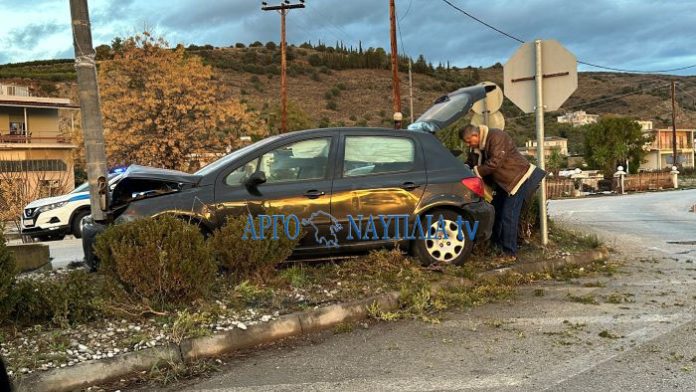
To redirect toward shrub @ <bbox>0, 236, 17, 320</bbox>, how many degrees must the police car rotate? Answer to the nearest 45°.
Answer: approximately 45° to its left

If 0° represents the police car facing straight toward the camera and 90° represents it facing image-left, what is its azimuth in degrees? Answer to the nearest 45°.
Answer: approximately 45°

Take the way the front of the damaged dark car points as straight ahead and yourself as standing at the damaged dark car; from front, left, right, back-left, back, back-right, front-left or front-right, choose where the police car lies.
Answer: front-right

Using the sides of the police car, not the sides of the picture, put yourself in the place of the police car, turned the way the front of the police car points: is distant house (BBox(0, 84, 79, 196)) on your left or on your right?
on your right

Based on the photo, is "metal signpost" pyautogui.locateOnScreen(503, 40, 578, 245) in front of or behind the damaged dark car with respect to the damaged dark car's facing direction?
behind

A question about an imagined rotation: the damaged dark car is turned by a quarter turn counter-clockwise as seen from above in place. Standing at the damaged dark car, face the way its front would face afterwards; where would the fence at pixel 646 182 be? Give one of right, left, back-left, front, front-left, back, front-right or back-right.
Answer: back-left

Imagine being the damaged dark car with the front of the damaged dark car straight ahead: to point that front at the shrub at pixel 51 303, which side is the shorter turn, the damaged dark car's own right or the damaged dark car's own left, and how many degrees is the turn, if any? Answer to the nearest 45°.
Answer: approximately 45° to the damaged dark car's own left

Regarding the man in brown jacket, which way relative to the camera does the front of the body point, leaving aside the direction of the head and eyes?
to the viewer's left

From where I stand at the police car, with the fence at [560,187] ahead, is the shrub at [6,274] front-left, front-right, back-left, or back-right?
back-right

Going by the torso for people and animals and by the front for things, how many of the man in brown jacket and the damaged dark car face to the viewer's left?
2

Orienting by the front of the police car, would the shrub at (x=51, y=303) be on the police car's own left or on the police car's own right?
on the police car's own left

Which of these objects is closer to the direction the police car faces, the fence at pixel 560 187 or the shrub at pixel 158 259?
the shrub

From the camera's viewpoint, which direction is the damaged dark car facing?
to the viewer's left
